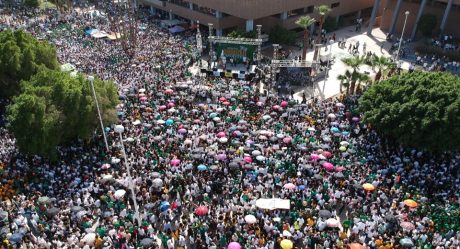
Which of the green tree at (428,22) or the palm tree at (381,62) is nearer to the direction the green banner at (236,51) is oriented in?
the palm tree

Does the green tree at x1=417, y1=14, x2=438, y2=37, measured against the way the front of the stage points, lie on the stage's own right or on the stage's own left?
on the stage's own left

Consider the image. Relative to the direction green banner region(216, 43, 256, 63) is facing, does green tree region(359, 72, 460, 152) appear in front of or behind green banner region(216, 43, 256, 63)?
in front

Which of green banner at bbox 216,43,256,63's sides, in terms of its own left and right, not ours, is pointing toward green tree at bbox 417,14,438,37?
left

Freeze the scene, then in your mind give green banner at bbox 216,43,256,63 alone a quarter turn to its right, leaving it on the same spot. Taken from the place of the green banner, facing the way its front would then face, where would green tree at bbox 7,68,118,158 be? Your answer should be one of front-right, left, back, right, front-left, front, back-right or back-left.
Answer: front-left

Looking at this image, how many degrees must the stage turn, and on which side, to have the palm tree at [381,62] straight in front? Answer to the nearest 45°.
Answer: approximately 90° to its left

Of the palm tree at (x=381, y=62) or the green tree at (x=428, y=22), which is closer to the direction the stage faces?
the palm tree

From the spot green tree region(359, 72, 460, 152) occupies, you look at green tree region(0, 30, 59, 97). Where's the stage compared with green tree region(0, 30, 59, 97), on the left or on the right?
right

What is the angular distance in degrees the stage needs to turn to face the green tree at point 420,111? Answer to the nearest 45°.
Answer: approximately 45° to its left
